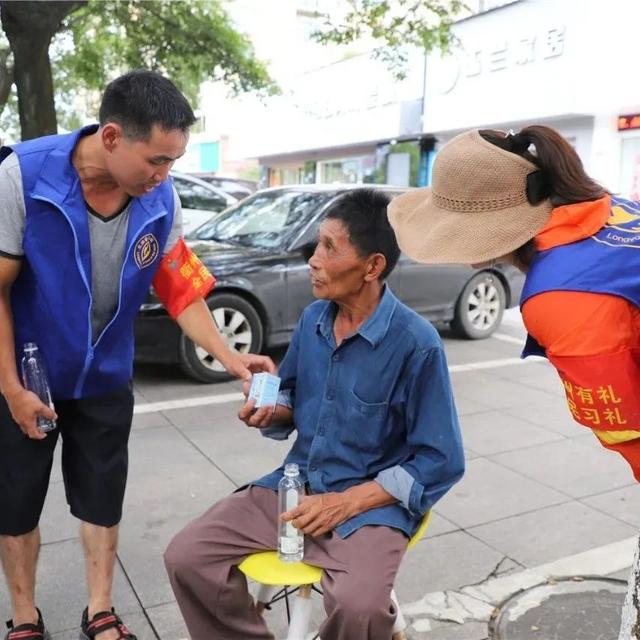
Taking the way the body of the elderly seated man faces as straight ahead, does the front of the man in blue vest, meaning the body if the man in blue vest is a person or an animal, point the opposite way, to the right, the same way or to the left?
to the left

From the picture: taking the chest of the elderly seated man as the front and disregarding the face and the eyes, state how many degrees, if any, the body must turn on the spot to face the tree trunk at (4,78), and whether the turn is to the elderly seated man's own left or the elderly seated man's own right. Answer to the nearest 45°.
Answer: approximately 90° to the elderly seated man's own right

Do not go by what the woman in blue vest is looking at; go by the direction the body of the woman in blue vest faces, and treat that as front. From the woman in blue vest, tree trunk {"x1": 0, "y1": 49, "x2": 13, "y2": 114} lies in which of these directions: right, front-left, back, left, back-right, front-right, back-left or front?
front-right

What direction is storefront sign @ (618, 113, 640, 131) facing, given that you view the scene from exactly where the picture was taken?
facing the viewer and to the left of the viewer

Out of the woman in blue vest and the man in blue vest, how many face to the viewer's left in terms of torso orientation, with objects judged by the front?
1

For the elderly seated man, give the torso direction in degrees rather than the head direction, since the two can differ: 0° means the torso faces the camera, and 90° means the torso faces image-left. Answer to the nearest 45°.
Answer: approximately 45°

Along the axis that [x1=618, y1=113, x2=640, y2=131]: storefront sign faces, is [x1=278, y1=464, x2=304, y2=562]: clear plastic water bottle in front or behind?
in front

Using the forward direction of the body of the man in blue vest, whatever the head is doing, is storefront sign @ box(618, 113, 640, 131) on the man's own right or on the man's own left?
on the man's own left

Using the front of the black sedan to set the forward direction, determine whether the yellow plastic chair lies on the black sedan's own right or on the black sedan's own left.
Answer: on the black sedan's own left

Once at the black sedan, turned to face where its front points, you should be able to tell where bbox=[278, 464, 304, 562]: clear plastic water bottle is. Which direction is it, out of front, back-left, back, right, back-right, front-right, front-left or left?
front-left

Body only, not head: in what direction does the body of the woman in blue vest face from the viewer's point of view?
to the viewer's left
